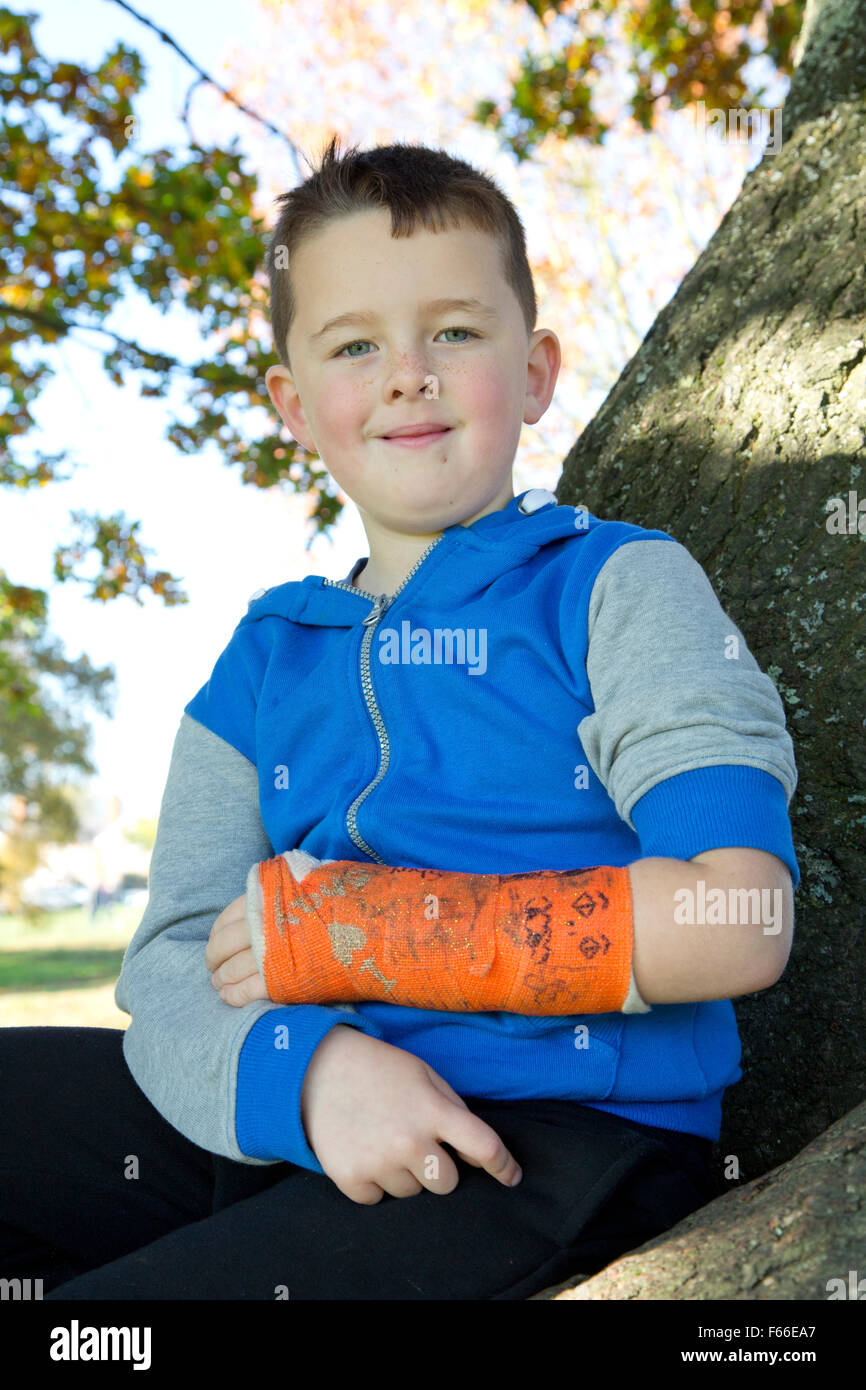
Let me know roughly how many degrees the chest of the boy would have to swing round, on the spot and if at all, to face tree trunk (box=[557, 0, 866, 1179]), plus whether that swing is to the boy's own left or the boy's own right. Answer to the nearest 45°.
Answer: approximately 180°

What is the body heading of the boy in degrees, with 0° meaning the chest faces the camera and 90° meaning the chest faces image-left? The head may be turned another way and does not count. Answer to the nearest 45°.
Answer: approximately 45°
